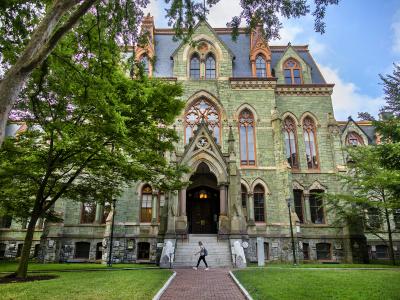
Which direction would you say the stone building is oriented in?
toward the camera
